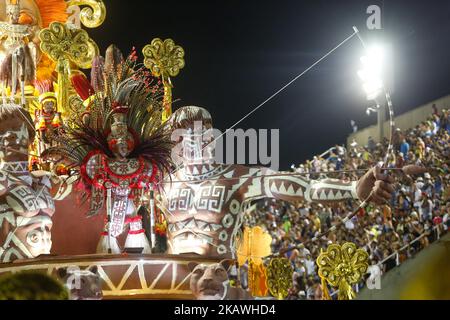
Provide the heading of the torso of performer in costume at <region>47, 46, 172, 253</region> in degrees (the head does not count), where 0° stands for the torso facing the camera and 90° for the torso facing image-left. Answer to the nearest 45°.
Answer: approximately 0°

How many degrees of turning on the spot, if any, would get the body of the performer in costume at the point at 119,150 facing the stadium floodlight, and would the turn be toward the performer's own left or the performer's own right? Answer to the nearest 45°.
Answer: approximately 135° to the performer's own left

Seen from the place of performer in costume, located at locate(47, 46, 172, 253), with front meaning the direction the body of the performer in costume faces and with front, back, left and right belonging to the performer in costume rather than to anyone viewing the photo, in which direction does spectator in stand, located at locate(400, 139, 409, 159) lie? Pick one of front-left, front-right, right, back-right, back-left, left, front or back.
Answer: back-left
